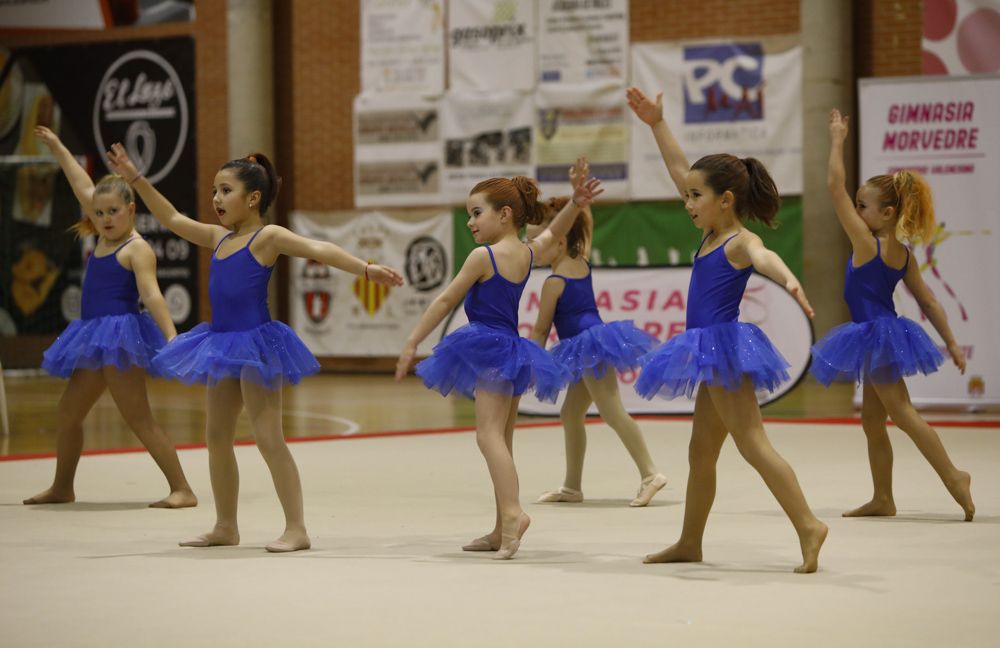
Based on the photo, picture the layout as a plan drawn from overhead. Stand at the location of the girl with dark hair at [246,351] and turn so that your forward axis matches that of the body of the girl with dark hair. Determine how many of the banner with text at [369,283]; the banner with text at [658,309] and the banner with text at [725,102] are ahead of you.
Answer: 0

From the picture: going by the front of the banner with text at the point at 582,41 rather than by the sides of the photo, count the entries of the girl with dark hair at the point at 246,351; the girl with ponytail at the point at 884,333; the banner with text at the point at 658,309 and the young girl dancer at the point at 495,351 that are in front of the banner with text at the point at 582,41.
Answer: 4

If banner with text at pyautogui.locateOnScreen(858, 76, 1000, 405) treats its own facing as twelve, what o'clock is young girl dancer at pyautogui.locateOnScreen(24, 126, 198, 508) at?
The young girl dancer is roughly at 1 o'clock from the banner with text.

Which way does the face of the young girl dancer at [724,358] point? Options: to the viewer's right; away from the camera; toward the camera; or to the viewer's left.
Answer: to the viewer's left

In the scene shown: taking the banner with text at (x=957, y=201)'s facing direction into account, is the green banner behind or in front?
behind

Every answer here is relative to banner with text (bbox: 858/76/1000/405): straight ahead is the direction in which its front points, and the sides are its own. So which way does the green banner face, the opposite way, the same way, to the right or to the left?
the same way

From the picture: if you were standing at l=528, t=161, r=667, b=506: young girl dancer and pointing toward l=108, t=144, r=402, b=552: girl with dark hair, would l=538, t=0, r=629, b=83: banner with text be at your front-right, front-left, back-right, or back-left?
back-right

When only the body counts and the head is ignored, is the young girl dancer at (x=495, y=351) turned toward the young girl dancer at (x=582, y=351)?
no

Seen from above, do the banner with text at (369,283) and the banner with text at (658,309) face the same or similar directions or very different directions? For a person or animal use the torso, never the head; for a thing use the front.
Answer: same or similar directions

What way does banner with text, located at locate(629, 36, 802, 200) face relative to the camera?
toward the camera

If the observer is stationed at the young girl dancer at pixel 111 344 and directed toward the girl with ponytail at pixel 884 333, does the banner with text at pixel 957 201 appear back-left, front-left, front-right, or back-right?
front-left

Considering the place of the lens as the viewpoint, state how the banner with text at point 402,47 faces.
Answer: facing the viewer

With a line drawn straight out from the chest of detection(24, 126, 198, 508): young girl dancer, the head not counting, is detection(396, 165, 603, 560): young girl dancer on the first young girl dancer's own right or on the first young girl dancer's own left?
on the first young girl dancer's own left

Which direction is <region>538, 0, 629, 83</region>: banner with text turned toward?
toward the camera

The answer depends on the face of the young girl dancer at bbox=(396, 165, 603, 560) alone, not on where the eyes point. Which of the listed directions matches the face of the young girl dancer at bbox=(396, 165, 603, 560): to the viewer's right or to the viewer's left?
to the viewer's left
